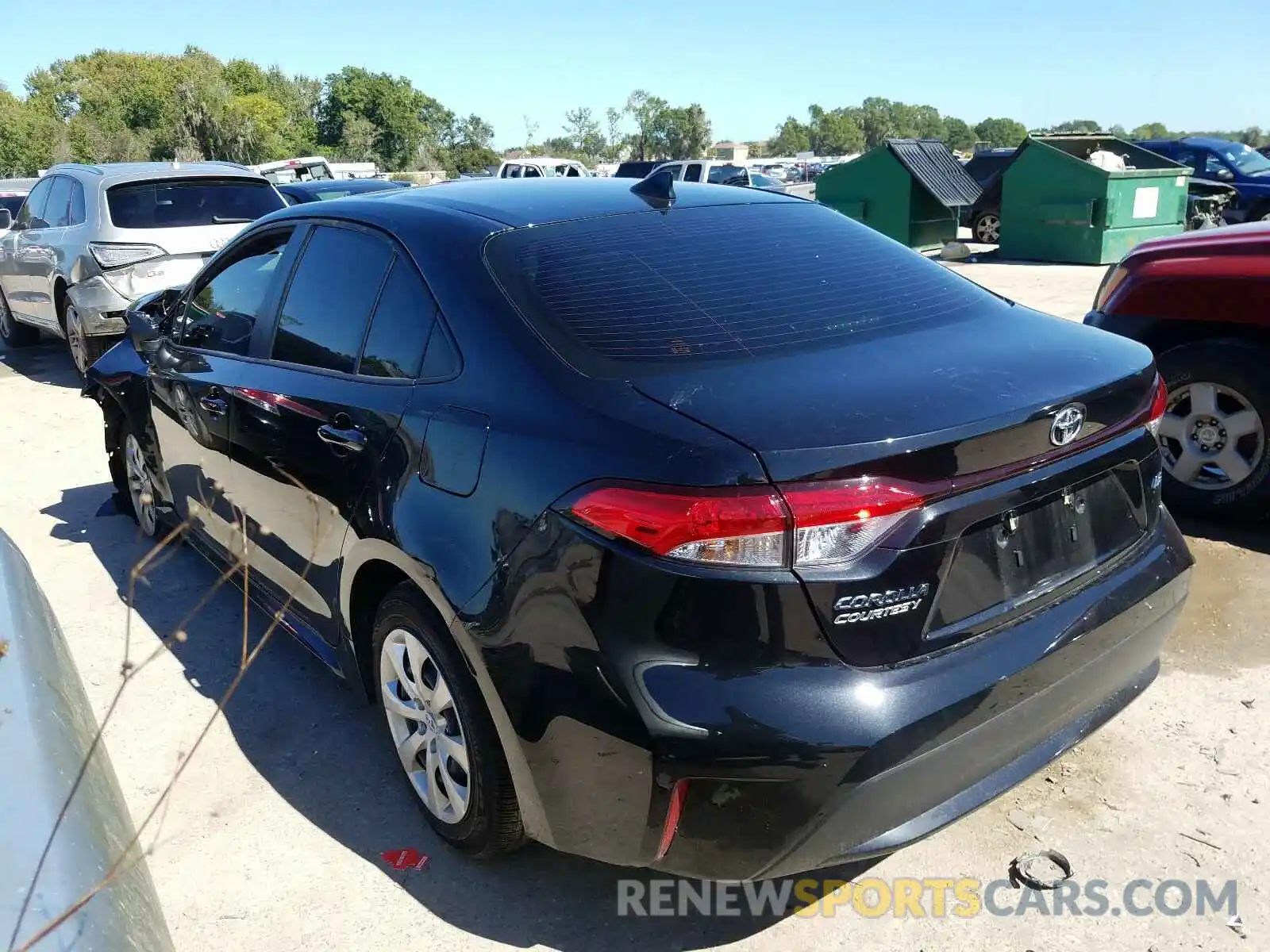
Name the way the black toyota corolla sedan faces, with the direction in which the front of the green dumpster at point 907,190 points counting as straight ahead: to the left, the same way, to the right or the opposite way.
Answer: the opposite way

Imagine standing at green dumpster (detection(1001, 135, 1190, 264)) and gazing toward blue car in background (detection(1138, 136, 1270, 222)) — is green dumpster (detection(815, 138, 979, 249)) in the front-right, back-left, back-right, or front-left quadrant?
back-left

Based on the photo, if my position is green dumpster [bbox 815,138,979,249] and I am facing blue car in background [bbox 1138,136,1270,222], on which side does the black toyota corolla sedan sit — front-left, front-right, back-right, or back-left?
back-right

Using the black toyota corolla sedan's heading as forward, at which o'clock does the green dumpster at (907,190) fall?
The green dumpster is roughly at 2 o'clock from the black toyota corolla sedan.

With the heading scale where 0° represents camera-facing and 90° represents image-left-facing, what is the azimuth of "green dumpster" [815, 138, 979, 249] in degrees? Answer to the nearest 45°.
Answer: approximately 315°

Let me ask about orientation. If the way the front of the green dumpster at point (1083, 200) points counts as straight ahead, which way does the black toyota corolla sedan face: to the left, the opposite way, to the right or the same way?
the opposite way

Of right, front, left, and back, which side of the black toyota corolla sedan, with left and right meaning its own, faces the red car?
right

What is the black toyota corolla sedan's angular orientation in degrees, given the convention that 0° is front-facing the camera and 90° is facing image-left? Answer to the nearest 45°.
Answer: approximately 135°

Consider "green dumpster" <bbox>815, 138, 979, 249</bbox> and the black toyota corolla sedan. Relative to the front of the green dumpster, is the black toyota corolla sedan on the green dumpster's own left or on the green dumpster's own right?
on the green dumpster's own right
